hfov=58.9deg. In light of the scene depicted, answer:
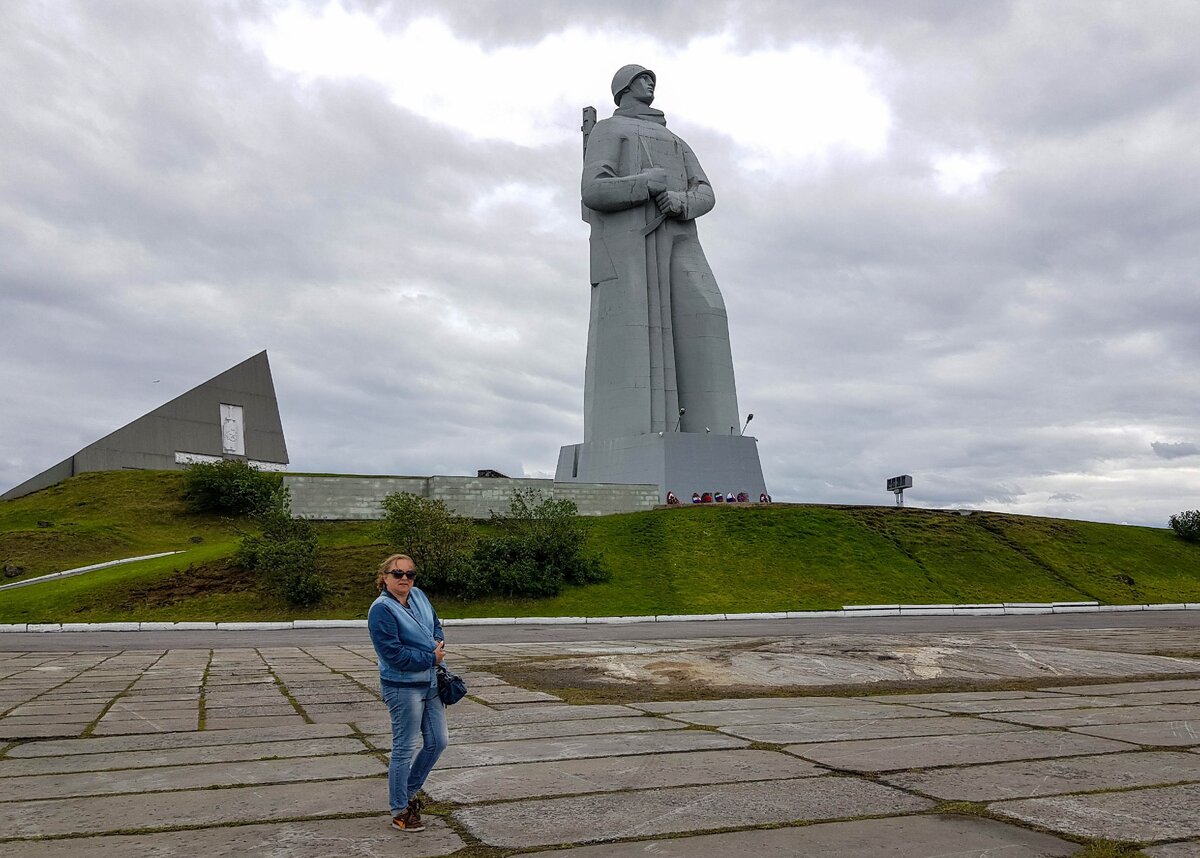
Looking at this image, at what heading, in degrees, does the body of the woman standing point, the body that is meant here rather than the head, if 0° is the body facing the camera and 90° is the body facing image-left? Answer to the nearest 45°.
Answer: approximately 315°

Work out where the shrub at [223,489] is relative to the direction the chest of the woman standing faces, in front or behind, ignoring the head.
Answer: behind

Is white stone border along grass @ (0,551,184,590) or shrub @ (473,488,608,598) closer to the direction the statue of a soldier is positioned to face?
the shrub

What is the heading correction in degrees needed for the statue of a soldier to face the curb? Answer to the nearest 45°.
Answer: approximately 45° to its right

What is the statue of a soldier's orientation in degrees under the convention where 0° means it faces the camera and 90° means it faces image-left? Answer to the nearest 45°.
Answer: approximately 315°

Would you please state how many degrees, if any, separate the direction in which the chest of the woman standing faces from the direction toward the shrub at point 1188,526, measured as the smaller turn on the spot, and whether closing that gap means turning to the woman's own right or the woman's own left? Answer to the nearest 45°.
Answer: approximately 90° to the woman's own left

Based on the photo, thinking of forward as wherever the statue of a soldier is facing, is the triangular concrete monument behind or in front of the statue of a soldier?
behind

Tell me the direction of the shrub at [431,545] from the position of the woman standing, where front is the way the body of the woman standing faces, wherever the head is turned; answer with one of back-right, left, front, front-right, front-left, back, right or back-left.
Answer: back-left
